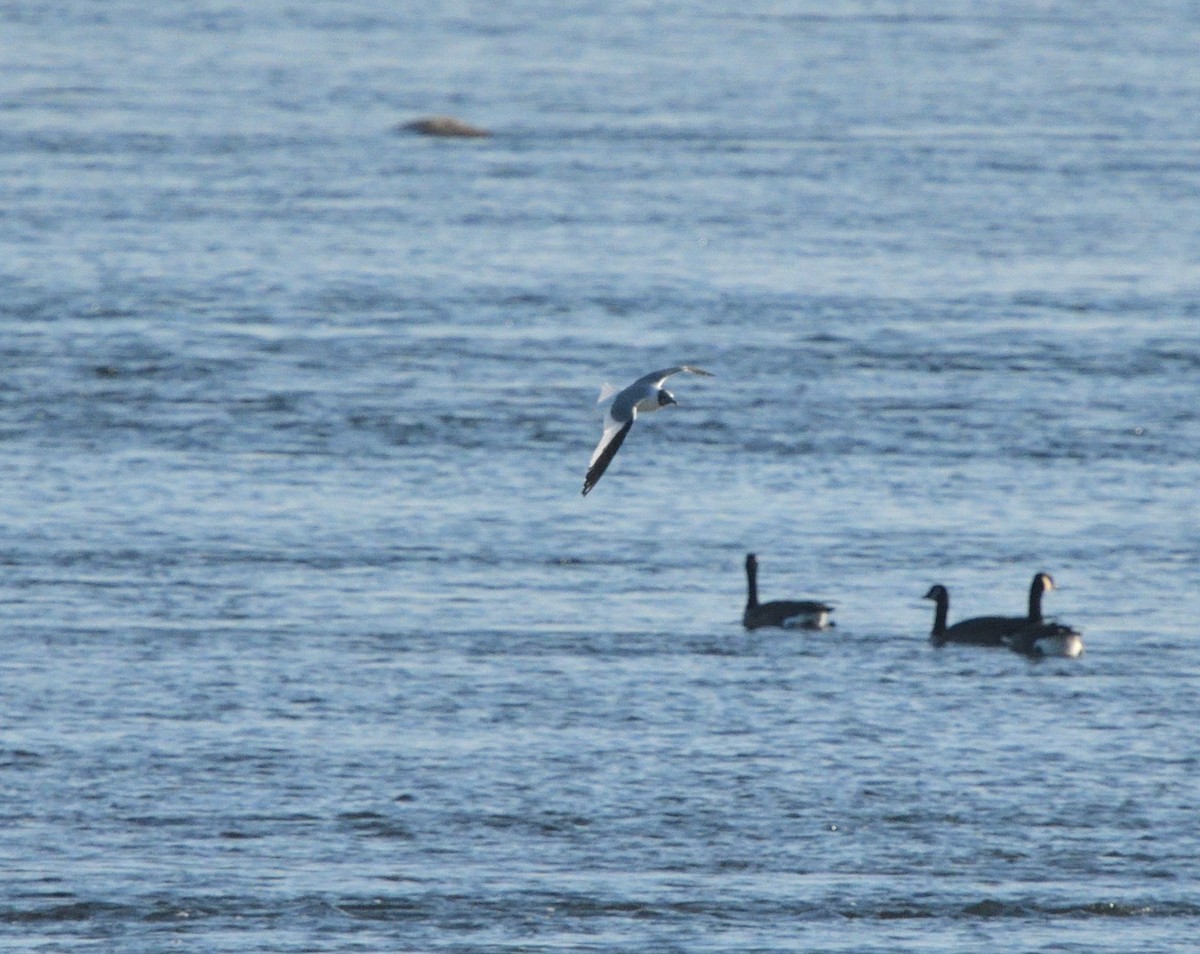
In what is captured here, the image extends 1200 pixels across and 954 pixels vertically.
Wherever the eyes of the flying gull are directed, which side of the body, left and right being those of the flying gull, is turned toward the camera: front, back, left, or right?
right

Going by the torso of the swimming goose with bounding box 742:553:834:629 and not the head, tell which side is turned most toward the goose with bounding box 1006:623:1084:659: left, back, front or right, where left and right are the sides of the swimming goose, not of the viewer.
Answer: back

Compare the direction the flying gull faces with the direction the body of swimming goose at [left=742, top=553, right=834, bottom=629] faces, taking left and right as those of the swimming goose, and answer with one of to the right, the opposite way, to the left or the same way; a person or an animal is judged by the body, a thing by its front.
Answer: the opposite way

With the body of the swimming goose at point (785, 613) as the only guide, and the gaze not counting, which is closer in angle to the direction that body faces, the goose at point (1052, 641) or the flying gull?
the flying gull

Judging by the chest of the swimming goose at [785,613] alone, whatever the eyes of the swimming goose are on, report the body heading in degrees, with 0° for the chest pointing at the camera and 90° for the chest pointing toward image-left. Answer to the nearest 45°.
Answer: approximately 90°

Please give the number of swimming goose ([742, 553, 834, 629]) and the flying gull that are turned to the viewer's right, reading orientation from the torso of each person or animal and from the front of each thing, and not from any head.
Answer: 1
